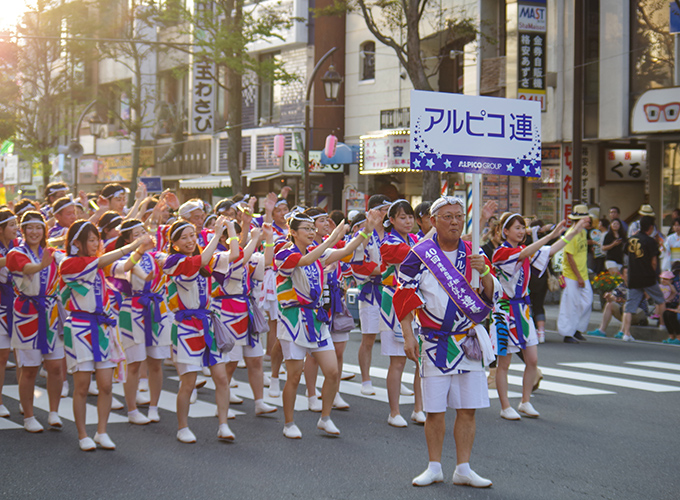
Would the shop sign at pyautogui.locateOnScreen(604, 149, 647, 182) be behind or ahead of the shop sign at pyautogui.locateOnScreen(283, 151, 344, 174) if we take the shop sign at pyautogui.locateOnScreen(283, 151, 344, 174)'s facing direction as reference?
ahead

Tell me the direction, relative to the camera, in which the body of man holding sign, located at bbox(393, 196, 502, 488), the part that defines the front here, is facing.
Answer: toward the camera

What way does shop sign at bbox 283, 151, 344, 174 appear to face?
toward the camera

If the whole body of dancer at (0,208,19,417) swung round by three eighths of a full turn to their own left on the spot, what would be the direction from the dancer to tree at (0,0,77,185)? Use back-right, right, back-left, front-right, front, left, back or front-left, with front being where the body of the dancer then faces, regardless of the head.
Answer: front

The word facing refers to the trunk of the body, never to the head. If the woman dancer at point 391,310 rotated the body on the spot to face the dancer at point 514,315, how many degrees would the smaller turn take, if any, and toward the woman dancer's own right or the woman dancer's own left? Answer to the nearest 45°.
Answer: approximately 45° to the woman dancer's own left

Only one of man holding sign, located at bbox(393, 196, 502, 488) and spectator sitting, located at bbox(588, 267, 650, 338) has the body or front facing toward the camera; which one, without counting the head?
the man holding sign

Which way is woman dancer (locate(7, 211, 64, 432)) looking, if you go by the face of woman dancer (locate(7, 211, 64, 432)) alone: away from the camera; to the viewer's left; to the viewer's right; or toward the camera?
toward the camera

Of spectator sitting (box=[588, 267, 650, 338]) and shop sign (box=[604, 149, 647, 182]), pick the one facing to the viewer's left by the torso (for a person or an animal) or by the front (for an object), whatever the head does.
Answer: the spectator sitting

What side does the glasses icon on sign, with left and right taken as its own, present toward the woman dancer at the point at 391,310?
front

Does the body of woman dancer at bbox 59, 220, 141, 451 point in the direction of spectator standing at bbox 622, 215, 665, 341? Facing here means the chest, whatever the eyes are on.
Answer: no

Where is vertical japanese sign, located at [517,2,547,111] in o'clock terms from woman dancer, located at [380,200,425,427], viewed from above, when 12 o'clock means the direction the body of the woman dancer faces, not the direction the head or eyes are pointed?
The vertical japanese sign is roughly at 8 o'clock from the woman dancer.

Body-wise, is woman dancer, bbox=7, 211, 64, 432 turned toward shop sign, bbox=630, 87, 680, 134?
no

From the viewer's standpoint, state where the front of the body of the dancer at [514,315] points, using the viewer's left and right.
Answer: facing the viewer and to the right of the viewer

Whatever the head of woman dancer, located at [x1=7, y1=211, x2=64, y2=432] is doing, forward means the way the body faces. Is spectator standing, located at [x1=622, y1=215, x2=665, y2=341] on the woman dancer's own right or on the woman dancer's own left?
on the woman dancer's own left

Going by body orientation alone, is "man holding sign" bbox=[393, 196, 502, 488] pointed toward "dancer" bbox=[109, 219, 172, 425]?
no

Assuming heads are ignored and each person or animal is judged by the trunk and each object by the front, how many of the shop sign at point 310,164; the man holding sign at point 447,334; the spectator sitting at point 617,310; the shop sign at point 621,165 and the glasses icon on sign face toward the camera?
4

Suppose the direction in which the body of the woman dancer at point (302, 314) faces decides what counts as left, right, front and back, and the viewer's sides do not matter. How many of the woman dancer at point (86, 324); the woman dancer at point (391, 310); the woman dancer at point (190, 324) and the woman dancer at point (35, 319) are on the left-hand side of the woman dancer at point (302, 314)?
1

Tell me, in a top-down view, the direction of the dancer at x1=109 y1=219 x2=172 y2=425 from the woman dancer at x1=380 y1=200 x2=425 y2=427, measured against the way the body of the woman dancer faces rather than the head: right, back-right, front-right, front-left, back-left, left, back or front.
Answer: back-right

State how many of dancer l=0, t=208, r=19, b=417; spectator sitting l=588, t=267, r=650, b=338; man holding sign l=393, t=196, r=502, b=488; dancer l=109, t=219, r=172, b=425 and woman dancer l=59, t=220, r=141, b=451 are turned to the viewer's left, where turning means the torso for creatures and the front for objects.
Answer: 1

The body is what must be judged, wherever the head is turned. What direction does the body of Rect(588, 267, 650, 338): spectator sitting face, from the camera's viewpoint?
to the viewer's left

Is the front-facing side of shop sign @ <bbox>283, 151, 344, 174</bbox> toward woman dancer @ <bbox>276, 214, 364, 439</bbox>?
yes
